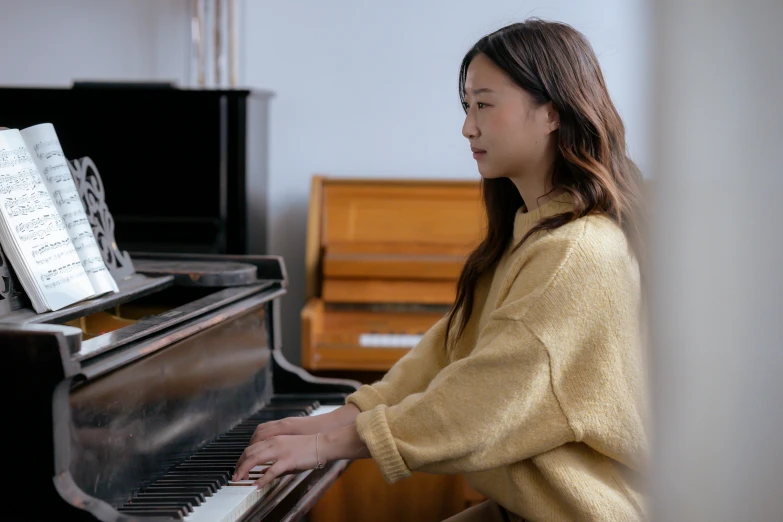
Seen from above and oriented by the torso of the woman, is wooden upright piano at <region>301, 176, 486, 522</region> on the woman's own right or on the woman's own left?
on the woman's own right

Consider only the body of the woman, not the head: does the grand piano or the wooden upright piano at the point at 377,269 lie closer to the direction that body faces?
the grand piano

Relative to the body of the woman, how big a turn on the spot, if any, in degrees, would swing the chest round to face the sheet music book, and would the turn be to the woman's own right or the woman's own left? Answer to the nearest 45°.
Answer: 0° — they already face it

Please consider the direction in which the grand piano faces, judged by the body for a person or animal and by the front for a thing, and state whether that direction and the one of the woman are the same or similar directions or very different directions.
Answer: very different directions

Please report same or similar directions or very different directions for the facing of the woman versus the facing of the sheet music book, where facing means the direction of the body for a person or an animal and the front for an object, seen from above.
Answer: very different directions

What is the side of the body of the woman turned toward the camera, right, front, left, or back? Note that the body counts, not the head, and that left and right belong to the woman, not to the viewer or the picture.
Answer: left

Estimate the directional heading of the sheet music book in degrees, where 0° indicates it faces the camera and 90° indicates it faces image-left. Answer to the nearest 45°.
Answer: approximately 315°

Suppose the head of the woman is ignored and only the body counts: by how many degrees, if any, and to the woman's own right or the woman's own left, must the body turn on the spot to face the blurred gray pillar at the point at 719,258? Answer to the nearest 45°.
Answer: approximately 90° to the woman's own left

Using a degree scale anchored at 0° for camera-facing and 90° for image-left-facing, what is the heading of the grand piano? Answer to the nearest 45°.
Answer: approximately 315°

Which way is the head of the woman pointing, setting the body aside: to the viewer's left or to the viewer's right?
to the viewer's left

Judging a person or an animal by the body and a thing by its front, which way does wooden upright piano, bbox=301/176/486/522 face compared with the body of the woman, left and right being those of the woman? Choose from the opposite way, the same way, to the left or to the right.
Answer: to the left

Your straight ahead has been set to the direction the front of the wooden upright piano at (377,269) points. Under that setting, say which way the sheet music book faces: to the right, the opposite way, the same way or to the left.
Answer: to the left

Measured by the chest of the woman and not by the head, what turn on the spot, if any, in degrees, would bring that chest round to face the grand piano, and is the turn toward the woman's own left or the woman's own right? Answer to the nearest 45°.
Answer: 0° — they already face it
